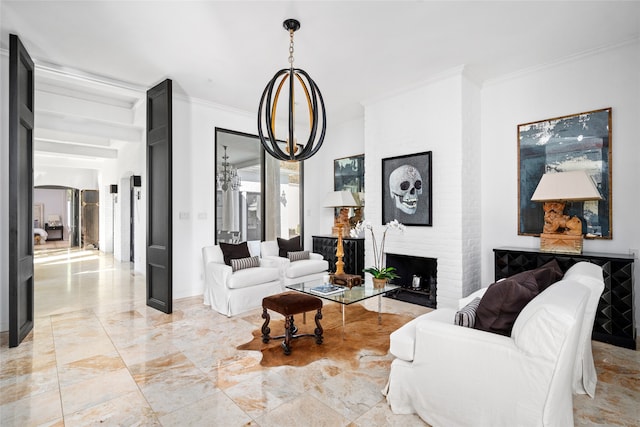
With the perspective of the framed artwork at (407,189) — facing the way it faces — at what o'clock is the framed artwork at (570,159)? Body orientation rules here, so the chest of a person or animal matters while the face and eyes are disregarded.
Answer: the framed artwork at (570,159) is roughly at 8 o'clock from the framed artwork at (407,189).

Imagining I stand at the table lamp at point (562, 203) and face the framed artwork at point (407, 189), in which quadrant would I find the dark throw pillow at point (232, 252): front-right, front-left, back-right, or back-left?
front-left

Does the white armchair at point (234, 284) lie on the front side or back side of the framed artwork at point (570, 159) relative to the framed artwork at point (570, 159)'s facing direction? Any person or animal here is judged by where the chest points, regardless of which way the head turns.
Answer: on the front side

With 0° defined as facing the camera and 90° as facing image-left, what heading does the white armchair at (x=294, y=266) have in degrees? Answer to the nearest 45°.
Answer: approximately 315°

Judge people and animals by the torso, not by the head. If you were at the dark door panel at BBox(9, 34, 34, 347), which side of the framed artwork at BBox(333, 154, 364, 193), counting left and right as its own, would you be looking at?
front

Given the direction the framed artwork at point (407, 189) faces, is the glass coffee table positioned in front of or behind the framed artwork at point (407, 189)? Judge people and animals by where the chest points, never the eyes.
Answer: in front

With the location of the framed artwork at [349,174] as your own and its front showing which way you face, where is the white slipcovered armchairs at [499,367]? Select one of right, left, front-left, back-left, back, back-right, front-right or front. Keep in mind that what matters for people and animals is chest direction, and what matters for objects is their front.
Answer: front-left

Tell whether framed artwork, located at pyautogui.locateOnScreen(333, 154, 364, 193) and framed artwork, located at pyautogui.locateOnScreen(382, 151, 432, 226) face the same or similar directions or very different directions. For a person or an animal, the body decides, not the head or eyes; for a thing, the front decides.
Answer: same or similar directions

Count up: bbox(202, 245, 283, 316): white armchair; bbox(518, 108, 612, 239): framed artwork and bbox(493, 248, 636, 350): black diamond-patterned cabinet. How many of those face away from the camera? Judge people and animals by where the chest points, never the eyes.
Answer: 0

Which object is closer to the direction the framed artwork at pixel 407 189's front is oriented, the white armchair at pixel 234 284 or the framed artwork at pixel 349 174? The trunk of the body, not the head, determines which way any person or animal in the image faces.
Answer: the white armchair

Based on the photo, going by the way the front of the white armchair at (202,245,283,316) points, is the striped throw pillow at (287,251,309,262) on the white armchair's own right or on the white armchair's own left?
on the white armchair's own left

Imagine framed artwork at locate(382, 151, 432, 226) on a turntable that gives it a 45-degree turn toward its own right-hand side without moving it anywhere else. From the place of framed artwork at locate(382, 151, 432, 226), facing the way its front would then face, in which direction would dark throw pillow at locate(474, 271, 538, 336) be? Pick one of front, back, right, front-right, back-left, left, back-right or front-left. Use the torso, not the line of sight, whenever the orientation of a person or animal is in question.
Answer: left

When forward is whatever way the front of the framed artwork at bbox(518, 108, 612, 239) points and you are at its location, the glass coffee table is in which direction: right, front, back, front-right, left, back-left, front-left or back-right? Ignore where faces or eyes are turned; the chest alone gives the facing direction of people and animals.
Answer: front

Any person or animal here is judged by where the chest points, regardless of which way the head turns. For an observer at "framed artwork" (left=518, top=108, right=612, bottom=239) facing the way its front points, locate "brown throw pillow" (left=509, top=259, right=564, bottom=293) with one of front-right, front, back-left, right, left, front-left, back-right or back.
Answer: front-left
